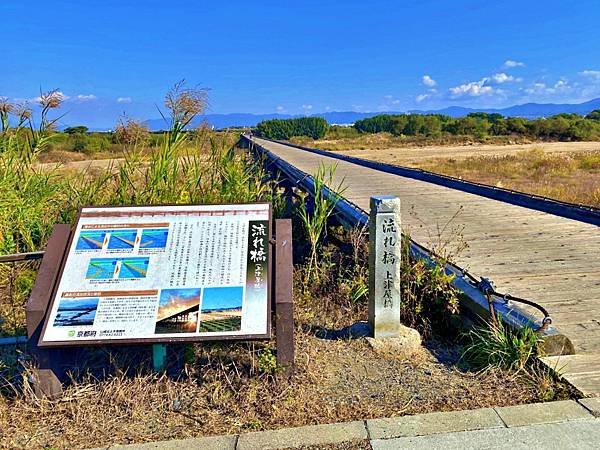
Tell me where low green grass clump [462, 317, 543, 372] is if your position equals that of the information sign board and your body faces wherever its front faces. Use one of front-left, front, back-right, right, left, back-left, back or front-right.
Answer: left

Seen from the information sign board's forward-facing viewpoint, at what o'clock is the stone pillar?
The stone pillar is roughly at 9 o'clock from the information sign board.

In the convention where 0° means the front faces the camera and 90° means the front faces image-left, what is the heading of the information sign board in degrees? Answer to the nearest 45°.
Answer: approximately 0°

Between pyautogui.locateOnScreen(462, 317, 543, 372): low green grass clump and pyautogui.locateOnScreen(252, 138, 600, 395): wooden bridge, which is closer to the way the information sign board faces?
the low green grass clump

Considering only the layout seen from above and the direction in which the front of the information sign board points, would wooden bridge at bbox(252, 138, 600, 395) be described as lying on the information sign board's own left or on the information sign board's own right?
on the information sign board's own left

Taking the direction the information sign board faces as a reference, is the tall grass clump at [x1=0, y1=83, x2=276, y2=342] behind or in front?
behind

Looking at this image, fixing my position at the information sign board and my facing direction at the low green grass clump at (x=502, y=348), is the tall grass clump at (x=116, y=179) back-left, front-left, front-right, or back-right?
back-left
